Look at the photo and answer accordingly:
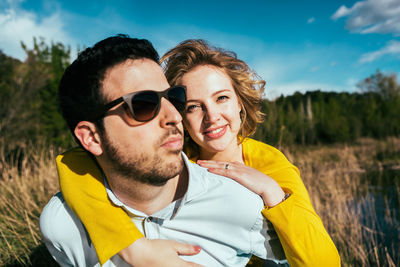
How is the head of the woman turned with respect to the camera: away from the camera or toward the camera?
toward the camera

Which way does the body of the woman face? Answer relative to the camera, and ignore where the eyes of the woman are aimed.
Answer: toward the camera
